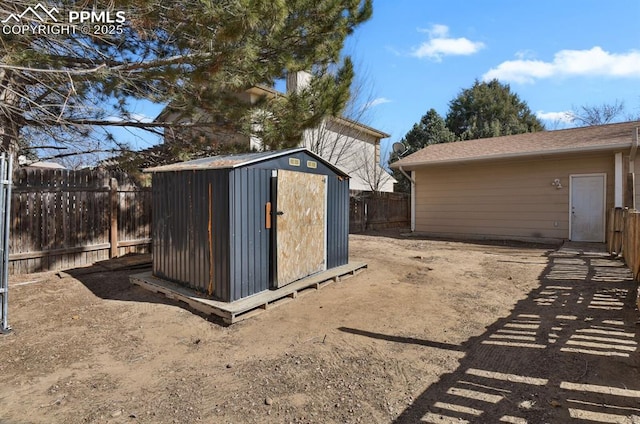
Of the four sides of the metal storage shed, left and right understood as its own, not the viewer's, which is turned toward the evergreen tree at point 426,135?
left

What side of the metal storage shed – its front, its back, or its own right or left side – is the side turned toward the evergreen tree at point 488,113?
left

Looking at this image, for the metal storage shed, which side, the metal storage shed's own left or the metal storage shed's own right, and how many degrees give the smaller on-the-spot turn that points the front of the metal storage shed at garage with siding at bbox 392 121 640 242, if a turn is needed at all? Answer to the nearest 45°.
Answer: approximately 90° to the metal storage shed's own left

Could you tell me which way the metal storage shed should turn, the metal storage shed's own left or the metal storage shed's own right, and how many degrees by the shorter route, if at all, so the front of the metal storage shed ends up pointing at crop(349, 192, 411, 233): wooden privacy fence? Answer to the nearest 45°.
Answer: approximately 90° to the metal storage shed's own left

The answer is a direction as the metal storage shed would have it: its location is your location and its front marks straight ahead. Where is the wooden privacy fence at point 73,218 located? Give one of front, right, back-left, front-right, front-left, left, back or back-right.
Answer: back

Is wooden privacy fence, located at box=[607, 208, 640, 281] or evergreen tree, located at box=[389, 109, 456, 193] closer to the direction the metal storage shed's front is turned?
the wooden privacy fence

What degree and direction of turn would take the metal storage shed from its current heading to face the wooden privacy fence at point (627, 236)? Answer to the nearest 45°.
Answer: approximately 45° to its left

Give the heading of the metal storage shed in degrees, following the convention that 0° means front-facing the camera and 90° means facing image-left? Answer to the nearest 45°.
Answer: approximately 315°

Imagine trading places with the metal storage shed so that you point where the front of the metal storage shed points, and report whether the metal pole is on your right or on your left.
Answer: on your right
